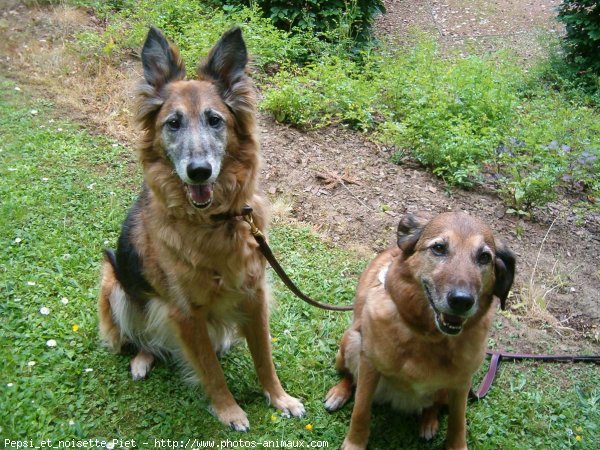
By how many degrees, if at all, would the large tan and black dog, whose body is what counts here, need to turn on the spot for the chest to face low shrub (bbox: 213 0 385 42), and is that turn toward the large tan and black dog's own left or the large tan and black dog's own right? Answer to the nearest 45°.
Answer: approximately 135° to the large tan and black dog's own left

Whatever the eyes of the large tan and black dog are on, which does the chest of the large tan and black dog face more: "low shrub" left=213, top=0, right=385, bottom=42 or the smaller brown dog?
the smaller brown dog

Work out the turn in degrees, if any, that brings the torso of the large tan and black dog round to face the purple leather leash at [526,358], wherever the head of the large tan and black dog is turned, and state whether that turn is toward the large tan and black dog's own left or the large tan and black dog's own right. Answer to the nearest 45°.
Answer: approximately 45° to the large tan and black dog's own left

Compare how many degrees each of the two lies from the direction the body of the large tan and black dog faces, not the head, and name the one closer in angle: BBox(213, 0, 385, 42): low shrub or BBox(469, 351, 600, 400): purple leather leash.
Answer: the purple leather leash

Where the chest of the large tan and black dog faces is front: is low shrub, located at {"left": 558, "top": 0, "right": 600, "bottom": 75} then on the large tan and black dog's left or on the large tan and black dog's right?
on the large tan and black dog's left

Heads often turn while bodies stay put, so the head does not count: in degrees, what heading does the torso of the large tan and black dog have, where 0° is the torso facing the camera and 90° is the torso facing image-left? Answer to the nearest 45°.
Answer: approximately 315°
